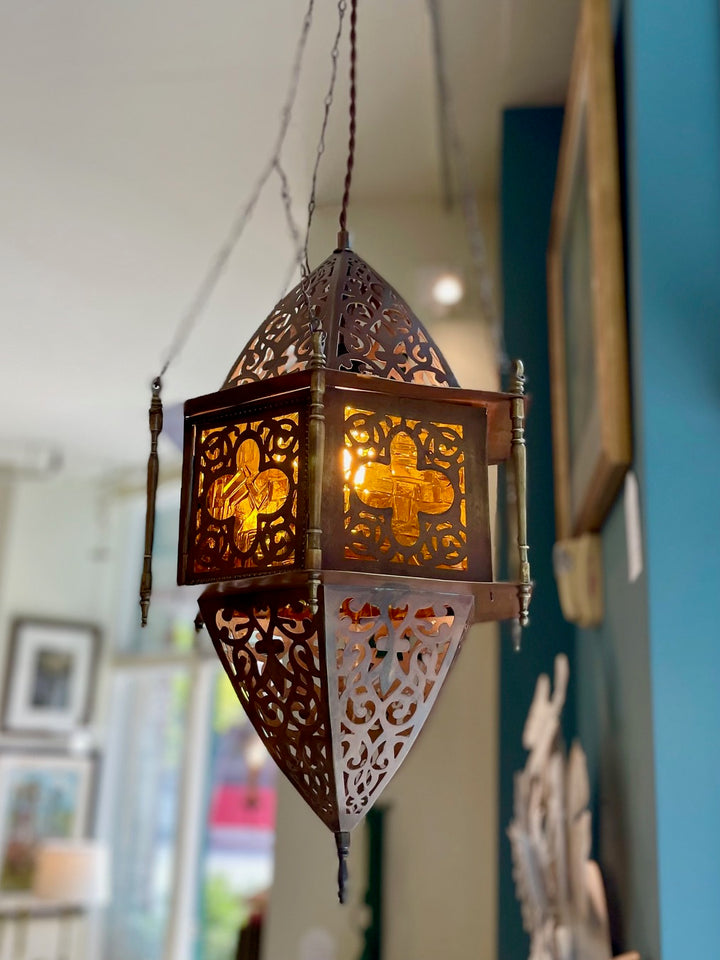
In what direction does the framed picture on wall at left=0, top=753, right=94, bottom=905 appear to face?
toward the camera

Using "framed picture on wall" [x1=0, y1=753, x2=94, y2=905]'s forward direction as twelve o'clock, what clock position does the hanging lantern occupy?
The hanging lantern is roughly at 12 o'clock from the framed picture on wall.

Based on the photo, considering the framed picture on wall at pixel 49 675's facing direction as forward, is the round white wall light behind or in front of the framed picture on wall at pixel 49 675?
in front

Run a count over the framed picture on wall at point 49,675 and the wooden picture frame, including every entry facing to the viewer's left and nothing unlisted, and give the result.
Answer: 1

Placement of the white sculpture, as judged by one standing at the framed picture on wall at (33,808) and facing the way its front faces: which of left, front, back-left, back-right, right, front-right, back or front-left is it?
front

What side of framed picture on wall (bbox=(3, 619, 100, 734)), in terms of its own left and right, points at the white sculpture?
front

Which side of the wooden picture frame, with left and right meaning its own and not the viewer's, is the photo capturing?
left

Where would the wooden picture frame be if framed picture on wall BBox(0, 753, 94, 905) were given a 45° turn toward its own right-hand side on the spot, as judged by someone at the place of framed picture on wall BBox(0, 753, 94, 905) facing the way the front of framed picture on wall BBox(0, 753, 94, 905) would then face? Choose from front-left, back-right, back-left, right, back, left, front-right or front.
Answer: front-left

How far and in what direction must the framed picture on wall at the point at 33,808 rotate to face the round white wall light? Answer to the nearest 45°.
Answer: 0° — it already faces it

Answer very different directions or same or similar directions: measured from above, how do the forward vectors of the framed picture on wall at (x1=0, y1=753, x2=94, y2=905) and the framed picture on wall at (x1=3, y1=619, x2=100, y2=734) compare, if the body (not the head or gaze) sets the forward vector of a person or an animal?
same or similar directions

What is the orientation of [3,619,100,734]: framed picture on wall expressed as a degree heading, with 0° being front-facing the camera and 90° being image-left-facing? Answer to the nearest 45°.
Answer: approximately 0°

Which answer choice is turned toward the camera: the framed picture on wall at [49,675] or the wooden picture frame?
the framed picture on wall

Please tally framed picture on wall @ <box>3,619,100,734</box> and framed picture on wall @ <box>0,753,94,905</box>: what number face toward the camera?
2
